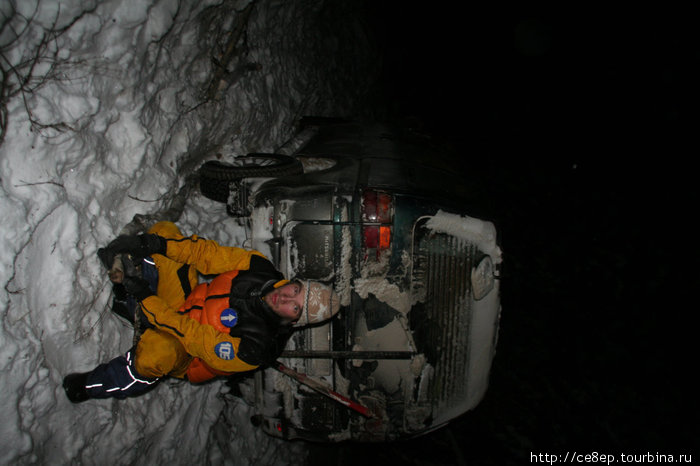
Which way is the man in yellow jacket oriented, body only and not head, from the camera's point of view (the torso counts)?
toward the camera

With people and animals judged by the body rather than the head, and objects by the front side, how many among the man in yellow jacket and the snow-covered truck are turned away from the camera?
1

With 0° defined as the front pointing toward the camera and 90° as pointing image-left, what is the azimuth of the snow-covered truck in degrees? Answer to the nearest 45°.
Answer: approximately 180°

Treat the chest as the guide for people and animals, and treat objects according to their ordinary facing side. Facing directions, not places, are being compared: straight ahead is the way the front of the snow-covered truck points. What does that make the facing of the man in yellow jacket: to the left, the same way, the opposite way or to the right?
the opposite way

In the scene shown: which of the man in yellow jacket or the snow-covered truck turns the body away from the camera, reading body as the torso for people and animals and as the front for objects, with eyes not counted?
the snow-covered truck
